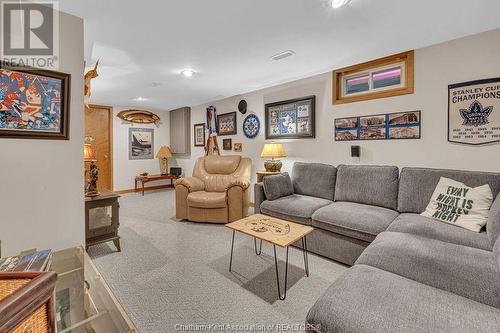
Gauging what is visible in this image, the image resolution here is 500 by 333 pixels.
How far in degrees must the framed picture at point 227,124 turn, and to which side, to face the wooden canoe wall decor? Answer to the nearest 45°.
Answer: approximately 90° to its right

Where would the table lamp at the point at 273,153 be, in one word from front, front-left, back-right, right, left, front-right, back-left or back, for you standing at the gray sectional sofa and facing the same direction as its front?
right

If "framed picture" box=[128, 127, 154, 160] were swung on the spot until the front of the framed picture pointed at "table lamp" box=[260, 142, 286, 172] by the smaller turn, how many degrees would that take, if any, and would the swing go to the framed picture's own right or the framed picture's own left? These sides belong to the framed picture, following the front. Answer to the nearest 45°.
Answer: approximately 45° to the framed picture's own left

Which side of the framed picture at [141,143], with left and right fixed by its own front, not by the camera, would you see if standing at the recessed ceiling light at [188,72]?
front

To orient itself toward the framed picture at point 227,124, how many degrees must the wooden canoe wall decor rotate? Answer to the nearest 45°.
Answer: approximately 45° to its left

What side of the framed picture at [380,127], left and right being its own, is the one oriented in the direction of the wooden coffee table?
front

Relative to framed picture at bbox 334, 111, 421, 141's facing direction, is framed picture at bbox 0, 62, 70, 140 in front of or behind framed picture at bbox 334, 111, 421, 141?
in front

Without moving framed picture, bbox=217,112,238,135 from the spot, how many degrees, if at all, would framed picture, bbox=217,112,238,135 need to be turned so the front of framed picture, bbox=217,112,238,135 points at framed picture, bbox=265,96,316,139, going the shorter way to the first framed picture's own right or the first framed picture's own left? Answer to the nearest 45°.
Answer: approximately 90° to the first framed picture's own left

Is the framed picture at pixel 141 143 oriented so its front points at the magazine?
yes

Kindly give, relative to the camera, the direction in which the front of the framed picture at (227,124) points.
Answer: facing the viewer and to the left of the viewer
